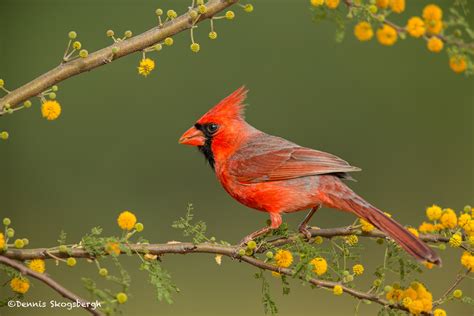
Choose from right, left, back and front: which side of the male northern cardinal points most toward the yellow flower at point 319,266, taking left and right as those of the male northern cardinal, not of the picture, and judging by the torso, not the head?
back

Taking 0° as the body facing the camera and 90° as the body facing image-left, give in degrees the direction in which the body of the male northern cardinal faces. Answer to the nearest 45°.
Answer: approximately 90°

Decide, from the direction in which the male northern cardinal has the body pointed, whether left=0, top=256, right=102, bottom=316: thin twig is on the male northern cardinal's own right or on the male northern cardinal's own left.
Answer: on the male northern cardinal's own left

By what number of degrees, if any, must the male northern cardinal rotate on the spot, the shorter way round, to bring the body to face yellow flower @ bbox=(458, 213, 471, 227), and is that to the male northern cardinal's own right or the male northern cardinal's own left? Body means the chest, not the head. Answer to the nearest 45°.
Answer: approximately 135° to the male northern cardinal's own left

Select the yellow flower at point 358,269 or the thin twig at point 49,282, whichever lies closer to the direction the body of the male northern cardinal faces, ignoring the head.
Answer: the thin twig

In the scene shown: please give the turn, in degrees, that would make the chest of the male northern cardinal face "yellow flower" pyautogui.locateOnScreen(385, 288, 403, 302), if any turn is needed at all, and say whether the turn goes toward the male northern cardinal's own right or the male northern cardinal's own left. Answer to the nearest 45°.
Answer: approximately 135° to the male northern cardinal's own left

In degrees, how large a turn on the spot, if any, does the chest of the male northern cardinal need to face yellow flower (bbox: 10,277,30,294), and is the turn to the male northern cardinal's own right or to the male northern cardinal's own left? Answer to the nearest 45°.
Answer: approximately 45° to the male northern cardinal's own left
